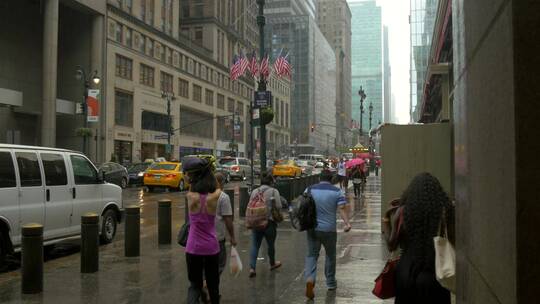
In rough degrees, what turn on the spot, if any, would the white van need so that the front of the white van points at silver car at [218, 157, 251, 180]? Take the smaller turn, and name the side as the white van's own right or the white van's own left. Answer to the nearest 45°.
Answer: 0° — it already faces it

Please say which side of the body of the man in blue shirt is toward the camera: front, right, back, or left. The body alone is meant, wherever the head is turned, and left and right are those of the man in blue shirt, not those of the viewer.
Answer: back

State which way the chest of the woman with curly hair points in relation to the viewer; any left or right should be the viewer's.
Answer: facing away from the viewer

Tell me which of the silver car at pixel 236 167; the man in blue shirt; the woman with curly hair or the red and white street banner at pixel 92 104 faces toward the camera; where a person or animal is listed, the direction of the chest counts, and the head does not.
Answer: the red and white street banner

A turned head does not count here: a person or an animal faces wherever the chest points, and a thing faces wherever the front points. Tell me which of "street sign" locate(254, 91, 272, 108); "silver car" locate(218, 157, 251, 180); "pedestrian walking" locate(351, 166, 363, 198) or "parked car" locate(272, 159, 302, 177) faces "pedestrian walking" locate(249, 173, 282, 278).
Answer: the street sign

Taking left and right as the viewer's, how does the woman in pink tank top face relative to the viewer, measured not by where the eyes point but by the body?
facing away from the viewer

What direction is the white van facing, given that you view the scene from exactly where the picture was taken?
facing away from the viewer and to the right of the viewer

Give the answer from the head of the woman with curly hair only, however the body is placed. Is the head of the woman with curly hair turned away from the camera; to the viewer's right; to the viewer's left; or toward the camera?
away from the camera

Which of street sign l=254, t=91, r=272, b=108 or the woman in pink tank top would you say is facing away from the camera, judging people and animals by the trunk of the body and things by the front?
the woman in pink tank top

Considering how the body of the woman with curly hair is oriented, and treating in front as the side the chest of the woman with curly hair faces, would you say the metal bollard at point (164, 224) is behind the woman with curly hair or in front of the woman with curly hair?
in front

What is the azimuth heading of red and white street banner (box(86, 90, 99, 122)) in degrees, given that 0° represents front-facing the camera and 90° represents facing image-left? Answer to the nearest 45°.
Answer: approximately 0°
